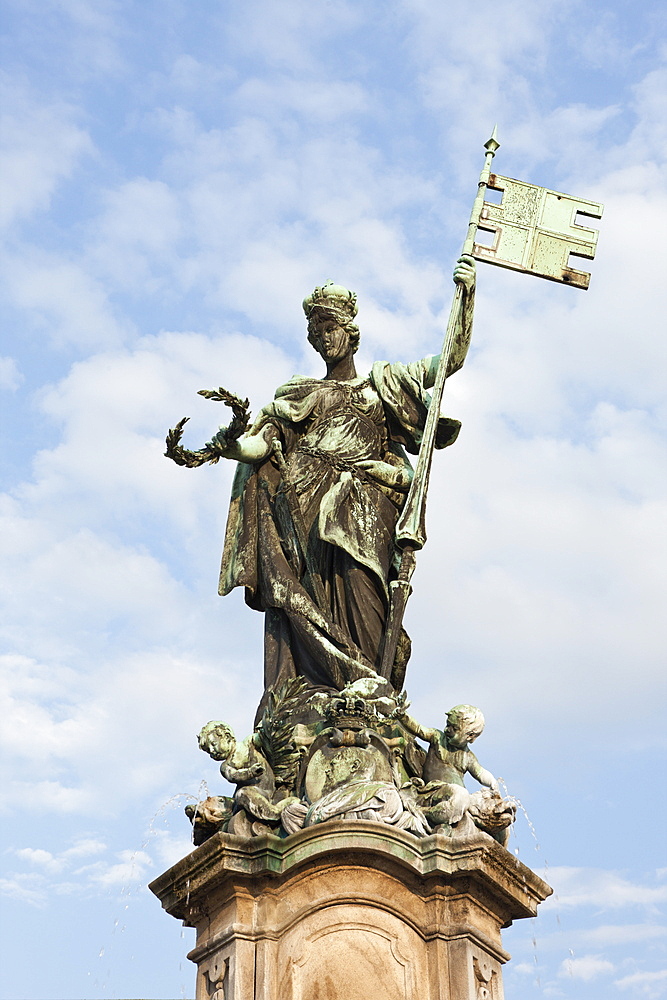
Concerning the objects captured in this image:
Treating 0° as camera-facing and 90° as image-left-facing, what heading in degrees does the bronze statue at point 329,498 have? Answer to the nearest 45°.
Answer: approximately 0°

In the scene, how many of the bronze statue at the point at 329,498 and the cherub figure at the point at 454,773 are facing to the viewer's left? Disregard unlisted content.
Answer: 0
